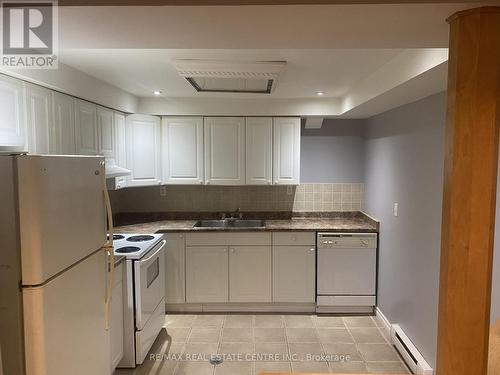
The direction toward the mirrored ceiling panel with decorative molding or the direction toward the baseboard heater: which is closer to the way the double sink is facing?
the mirrored ceiling panel with decorative molding

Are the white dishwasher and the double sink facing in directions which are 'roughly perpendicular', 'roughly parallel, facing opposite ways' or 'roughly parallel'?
roughly parallel

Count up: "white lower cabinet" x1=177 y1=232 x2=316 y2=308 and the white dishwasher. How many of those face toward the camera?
2

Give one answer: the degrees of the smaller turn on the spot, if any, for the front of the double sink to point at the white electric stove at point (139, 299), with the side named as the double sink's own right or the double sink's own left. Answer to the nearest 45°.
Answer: approximately 45° to the double sink's own right

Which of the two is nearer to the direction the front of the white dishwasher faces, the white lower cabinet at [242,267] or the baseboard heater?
the baseboard heater

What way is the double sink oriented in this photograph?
toward the camera

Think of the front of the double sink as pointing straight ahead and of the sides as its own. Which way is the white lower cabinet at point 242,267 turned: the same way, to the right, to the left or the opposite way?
the same way

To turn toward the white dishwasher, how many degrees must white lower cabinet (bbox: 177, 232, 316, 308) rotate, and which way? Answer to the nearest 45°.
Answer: approximately 90° to its left

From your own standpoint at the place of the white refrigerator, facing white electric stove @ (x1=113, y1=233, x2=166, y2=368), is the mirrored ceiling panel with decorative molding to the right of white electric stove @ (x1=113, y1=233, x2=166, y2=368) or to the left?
right

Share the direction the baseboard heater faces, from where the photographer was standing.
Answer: facing the viewer and to the left of the viewer

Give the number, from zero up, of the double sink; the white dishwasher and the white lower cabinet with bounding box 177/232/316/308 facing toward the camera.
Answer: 3

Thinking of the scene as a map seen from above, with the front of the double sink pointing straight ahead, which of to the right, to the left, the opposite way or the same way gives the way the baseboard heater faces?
to the right

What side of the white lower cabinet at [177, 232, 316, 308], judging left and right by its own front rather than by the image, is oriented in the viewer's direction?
front

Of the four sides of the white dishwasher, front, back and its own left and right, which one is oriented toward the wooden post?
front

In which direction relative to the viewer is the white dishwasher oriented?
toward the camera

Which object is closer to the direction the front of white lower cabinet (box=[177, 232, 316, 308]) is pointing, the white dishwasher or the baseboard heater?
the baseboard heater

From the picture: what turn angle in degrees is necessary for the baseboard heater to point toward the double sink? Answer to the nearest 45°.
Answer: approximately 45° to its right

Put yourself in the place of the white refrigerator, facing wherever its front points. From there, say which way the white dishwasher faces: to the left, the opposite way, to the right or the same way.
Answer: to the right
